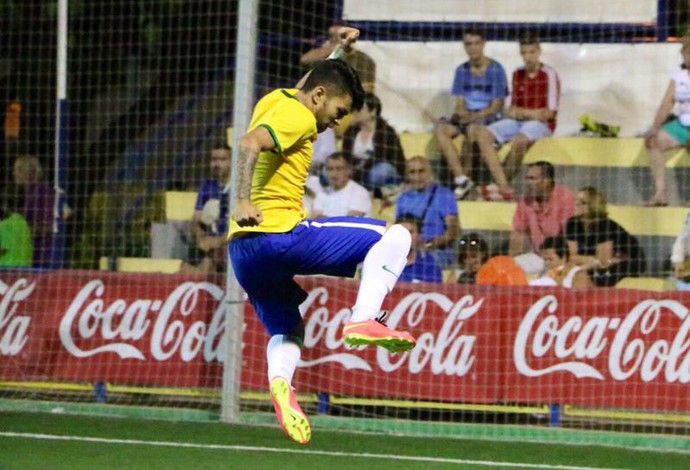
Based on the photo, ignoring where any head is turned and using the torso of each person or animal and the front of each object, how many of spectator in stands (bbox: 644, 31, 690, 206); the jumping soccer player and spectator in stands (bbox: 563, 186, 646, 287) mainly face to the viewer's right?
1

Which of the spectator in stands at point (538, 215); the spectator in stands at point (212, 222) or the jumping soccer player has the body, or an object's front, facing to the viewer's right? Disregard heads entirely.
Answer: the jumping soccer player

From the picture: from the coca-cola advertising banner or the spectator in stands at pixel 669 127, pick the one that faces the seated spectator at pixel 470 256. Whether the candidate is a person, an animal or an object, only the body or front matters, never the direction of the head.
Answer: the spectator in stands

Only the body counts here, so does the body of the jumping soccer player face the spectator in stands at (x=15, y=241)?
no

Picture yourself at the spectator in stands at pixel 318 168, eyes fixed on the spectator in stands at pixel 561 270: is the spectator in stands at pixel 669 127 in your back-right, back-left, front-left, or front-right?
front-left

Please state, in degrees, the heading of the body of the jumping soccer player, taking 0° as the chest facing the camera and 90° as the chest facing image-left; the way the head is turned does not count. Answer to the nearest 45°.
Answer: approximately 270°

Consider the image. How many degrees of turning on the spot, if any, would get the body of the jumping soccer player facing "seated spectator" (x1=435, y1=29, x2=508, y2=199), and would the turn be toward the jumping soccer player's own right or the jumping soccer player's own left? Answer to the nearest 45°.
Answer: approximately 90° to the jumping soccer player's own left

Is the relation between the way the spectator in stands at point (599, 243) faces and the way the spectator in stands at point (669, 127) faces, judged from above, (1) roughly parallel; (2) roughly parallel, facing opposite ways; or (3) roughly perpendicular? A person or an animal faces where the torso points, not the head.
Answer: roughly parallel

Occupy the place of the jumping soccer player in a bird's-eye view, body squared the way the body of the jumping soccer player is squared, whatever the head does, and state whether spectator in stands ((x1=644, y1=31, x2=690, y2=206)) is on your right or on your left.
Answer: on your left

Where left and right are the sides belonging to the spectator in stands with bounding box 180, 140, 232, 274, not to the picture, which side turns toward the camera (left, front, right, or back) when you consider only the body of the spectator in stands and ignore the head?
front

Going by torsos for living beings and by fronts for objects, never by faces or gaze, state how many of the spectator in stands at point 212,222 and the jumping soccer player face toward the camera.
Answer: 1

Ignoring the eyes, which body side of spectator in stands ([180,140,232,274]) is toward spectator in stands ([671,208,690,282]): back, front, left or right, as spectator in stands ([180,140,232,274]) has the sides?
left

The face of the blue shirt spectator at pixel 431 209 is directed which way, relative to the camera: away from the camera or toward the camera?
toward the camera

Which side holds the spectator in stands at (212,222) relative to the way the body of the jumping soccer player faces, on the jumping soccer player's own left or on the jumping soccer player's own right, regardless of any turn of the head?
on the jumping soccer player's own left

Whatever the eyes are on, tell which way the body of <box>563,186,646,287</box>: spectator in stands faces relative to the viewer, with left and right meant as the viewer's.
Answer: facing the viewer and to the left of the viewer
